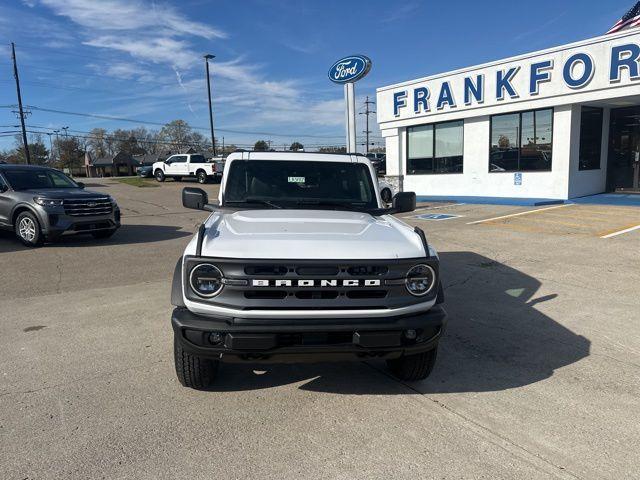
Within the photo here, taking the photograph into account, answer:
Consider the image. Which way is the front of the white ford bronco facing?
toward the camera

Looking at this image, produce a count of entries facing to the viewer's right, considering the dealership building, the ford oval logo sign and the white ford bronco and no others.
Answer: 0

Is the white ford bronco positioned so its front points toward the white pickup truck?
no

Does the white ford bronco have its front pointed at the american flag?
no

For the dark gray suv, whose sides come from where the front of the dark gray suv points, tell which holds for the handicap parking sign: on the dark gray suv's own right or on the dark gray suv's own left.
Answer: on the dark gray suv's own left

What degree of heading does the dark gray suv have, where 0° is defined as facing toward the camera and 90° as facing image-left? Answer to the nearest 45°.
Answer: approximately 315°

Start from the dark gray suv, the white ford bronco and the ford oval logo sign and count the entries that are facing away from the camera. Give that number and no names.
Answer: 0

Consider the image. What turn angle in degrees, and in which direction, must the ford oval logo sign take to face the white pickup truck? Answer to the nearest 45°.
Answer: approximately 90° to its right

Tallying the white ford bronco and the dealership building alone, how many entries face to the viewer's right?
0

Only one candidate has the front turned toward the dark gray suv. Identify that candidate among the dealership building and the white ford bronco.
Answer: the dealership building

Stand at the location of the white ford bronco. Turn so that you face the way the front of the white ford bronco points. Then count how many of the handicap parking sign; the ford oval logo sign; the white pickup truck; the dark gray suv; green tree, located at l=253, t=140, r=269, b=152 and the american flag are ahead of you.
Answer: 0

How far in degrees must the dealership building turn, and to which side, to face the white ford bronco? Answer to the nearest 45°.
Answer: approximately 45° to its left

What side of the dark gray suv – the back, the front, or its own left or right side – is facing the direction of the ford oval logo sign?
left

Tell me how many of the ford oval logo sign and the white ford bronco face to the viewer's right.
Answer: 0

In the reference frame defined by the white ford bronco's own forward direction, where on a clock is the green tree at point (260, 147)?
The green tree is roughly at 6 o'clock from the white ford bronco.
